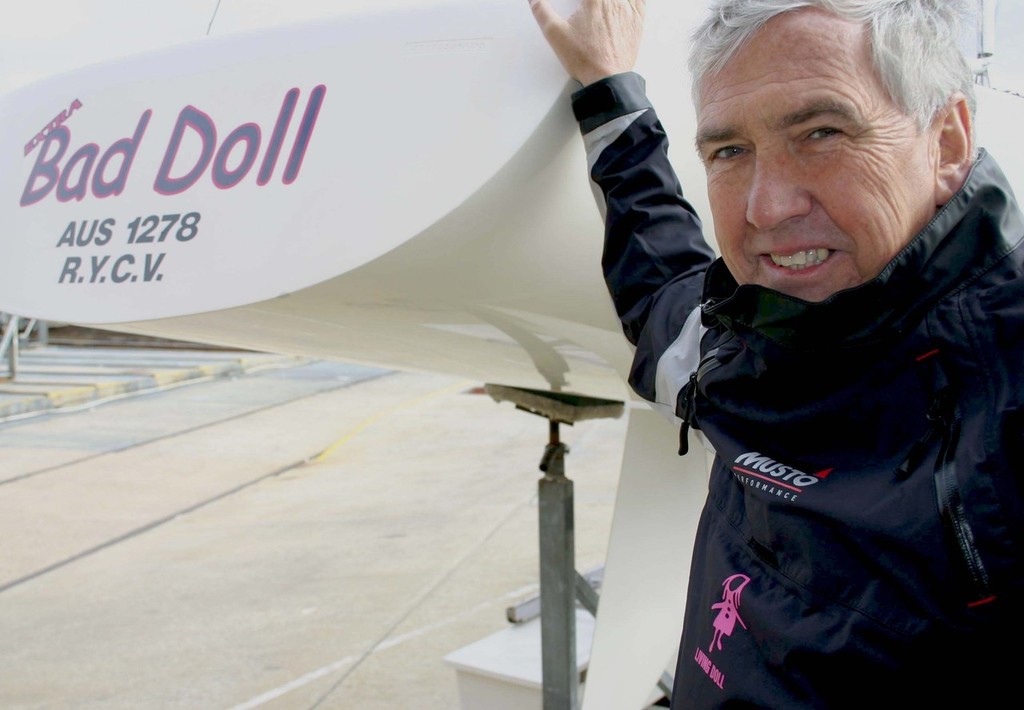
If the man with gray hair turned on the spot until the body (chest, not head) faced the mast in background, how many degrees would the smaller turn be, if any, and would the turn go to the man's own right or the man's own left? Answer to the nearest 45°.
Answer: approximately 135° to the man's own right

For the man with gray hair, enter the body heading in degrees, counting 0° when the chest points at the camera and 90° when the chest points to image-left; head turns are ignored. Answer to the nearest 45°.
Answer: approximately 45°

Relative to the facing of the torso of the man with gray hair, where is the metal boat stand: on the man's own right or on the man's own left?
on the man's own right
